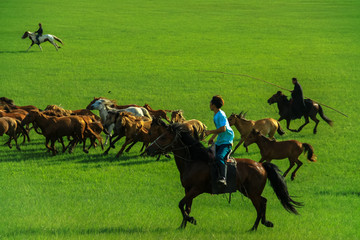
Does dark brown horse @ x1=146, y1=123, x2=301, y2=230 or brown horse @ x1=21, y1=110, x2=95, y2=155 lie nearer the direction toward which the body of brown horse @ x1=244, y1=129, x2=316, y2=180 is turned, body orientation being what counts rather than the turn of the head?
the brown horse

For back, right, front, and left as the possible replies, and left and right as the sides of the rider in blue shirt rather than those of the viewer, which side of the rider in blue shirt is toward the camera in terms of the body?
left

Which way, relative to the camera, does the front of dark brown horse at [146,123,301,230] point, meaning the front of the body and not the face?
to the viewer's left

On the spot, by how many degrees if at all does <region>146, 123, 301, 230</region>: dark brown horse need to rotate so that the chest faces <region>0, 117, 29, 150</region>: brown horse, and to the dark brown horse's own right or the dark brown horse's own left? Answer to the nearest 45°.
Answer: approximately 45° to the dark brown horse's own right

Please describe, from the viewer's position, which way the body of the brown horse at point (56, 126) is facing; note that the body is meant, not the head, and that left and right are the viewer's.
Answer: facing to the left of the viewer

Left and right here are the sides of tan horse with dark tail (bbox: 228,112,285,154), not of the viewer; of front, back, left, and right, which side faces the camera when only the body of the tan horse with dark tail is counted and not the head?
left

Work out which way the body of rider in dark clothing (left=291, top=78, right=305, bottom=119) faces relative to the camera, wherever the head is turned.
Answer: to the viewer's left

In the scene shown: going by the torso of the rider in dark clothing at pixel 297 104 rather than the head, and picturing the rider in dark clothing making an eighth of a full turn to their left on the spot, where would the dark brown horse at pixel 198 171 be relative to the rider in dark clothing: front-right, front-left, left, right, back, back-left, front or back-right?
front-left

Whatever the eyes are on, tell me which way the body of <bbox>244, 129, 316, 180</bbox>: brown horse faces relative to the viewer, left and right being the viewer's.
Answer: facing to the left of the viewer
